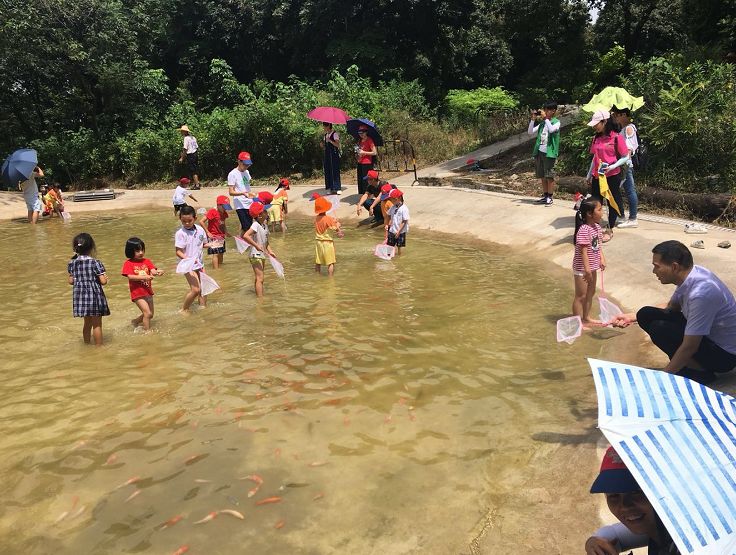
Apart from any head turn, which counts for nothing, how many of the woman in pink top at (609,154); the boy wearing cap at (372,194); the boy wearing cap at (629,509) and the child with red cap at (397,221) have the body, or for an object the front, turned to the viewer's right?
0

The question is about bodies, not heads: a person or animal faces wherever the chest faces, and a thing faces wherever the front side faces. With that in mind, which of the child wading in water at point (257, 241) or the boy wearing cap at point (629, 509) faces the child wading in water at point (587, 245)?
the child wading in water at point (257, 241)

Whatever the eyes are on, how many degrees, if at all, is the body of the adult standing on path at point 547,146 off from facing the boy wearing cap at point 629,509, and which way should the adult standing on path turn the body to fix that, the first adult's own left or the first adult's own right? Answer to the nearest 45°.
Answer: approximately 45° to the first adult's own left

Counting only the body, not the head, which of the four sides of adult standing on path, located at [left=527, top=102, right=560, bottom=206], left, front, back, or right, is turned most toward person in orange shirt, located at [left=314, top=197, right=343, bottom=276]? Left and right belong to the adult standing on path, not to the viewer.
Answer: front

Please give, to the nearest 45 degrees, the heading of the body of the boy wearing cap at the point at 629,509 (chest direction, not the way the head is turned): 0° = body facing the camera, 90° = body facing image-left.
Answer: approximately 45°

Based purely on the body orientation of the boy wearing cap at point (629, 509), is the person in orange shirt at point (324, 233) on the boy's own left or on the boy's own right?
on the boy's own right

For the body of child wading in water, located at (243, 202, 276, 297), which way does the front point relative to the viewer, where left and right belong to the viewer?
facing the viewer and to the right of the viewer

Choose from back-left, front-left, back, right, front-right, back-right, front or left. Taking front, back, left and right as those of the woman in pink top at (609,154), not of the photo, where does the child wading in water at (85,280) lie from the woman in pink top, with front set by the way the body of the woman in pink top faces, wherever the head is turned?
front

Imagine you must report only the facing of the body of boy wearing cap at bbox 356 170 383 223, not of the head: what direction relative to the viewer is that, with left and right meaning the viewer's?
facing the viewer and to the left of the viewer

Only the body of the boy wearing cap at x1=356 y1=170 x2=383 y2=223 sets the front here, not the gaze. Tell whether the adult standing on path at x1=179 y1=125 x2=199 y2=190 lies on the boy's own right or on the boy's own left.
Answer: on the boy's own right
